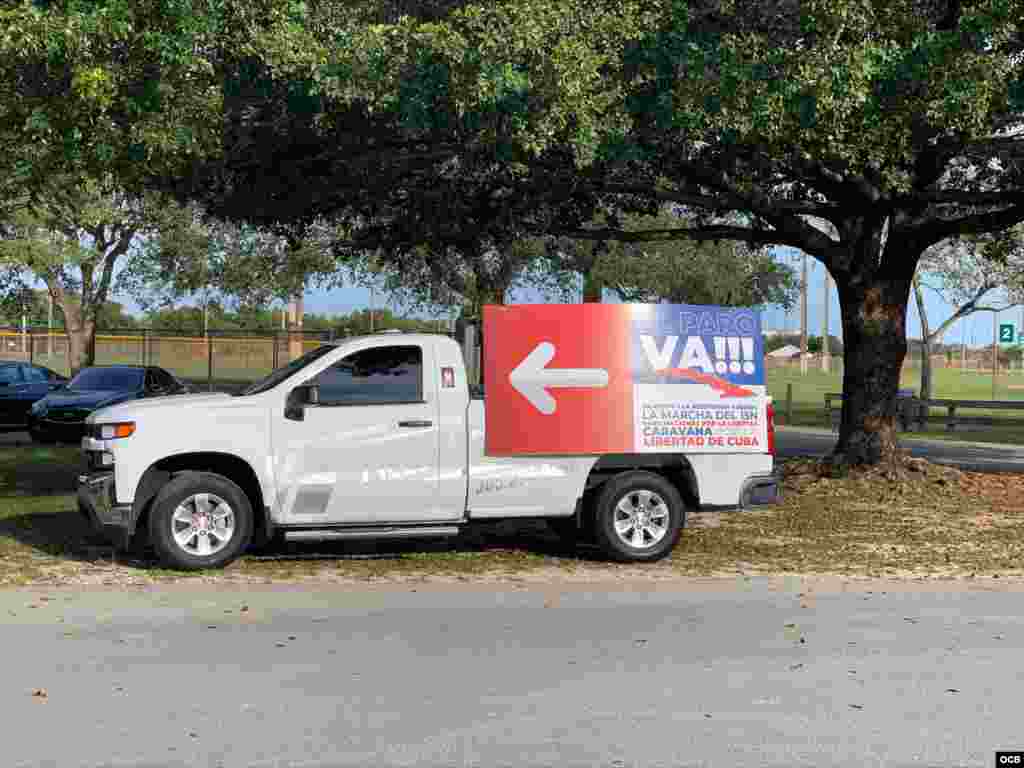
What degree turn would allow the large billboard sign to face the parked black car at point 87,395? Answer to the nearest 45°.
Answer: approximately 135° to its right

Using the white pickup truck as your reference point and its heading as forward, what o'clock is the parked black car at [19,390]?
The parked black car is roughly at 2 o'clock from the white pickup truck.

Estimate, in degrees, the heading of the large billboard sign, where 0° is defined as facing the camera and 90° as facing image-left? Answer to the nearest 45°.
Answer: approximately 0°

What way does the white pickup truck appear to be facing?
to the viewer's left

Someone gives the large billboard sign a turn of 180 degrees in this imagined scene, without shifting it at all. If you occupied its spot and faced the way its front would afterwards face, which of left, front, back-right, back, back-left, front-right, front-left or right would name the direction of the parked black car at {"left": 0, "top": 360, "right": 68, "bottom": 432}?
front-left

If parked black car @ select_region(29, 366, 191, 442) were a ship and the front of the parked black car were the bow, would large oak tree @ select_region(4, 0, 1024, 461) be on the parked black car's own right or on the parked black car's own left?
on the parked black car's own left

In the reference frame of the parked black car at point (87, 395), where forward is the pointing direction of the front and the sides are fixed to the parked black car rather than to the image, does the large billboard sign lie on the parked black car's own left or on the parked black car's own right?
on the parked black car's own left

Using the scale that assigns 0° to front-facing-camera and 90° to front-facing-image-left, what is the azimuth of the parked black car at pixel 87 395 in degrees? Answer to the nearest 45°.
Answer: approximately 45°
